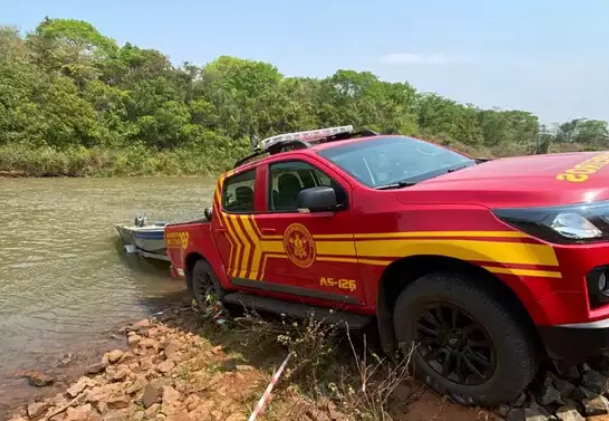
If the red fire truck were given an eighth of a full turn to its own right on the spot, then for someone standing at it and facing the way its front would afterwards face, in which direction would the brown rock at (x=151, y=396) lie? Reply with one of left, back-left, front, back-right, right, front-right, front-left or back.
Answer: right

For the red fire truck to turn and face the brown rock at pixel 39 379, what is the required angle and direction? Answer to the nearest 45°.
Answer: approximately 135° to its right

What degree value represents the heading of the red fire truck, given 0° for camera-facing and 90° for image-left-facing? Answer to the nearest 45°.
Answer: approximately 315°
